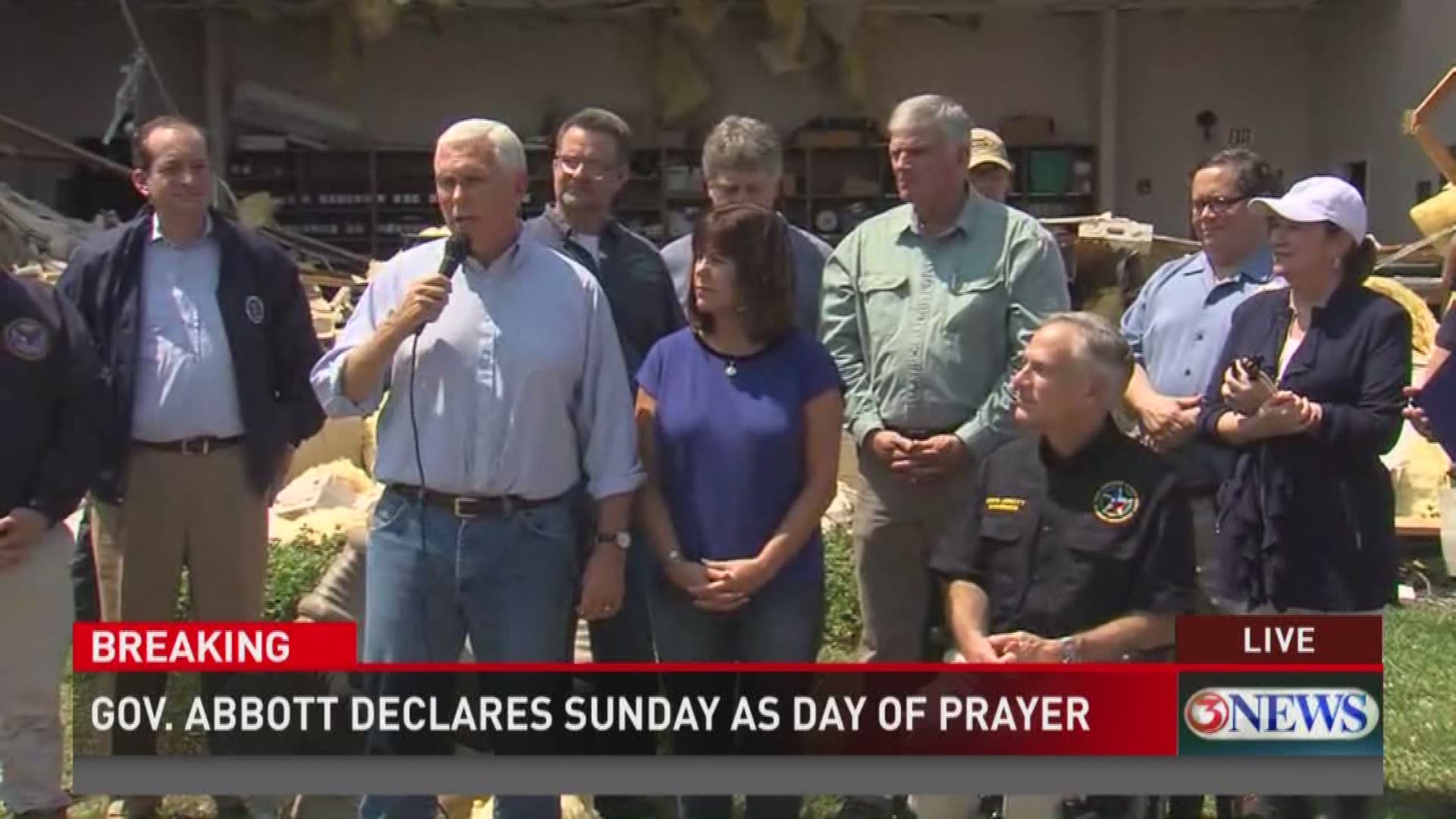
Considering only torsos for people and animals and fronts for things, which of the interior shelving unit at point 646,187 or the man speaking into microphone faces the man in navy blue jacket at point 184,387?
the interior shelving unit

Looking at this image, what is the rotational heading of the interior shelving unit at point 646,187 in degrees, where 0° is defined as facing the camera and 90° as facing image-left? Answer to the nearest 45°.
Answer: approximately 0°

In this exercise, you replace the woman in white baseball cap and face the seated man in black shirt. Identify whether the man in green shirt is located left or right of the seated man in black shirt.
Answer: right

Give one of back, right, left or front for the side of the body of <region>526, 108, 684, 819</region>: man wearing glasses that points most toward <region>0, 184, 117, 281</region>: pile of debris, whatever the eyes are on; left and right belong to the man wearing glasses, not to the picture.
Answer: right

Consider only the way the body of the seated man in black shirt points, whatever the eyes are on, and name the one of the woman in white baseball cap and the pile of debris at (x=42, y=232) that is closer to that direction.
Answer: the pile of debris

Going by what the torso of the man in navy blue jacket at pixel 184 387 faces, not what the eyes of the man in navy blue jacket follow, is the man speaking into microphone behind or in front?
in front

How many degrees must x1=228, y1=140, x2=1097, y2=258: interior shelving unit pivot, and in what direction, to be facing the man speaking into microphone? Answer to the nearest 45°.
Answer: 0° — it already faces them

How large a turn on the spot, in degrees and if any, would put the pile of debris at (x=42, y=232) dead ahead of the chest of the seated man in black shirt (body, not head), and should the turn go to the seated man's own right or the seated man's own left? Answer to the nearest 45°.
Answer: approximately 90° to the seated man's own right

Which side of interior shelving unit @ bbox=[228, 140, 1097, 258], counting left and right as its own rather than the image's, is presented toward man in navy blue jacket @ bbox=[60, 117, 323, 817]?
front

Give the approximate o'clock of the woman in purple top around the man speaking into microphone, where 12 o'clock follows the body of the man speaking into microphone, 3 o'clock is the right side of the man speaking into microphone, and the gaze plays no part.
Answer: The woman in purple top is roughly at 9 o'clock from the man speaking into microphone.

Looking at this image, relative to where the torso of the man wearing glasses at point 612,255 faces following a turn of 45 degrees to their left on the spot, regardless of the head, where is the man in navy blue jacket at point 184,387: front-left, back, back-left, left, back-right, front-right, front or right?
right

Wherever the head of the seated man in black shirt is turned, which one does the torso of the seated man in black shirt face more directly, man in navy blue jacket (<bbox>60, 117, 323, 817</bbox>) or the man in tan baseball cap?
the man in navy blue jacket

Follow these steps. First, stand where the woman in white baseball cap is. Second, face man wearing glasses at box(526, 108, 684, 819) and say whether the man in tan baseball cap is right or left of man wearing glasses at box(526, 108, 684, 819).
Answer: right
